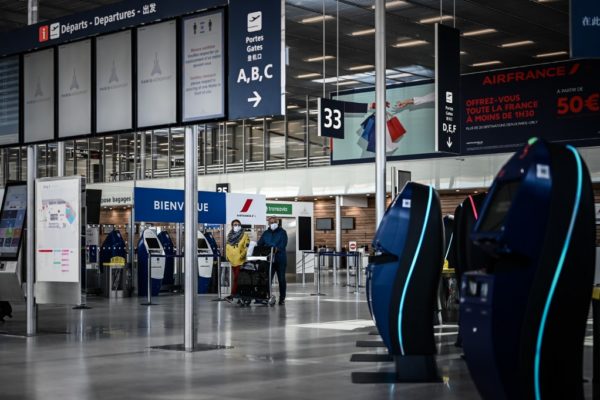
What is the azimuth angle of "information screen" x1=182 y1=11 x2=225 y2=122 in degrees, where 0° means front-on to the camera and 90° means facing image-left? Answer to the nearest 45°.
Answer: approximately 45°

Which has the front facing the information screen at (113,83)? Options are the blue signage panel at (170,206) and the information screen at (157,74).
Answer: the blue signage panel

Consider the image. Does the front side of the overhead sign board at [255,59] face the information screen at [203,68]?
no

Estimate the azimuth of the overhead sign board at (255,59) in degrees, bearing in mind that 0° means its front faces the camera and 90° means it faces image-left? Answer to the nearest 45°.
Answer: approximately 45°

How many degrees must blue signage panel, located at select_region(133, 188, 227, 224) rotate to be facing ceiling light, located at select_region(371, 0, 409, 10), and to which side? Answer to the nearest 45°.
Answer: approximately 90° to its left

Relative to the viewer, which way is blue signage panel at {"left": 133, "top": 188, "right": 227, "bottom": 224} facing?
toward the camera

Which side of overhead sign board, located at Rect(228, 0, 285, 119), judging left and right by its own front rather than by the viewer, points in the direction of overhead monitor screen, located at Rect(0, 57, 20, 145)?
right

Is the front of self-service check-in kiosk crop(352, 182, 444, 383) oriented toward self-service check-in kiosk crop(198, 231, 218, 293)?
no

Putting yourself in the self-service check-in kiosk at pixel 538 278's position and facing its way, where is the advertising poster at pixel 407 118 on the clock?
The advertising poster is roughly at 4 o'clock from the self-service check-in kiosk.

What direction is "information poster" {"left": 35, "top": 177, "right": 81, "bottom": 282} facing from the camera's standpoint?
toward the camera

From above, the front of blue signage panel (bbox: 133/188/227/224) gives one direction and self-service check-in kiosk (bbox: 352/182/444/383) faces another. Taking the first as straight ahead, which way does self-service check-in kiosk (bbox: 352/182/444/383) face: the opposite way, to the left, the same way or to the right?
to the right

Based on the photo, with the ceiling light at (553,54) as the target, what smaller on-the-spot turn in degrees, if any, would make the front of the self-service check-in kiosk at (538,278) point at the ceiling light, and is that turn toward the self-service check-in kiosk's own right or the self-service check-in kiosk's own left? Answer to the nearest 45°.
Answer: approximately 135° to the self-service check-in kiosk's own right

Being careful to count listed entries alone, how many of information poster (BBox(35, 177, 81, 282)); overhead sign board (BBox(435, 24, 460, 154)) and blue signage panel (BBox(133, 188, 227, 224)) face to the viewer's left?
0

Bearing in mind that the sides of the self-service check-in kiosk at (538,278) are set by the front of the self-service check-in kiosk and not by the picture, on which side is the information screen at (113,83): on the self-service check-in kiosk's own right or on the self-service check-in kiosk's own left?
on the self-service check-in kiosk's own right

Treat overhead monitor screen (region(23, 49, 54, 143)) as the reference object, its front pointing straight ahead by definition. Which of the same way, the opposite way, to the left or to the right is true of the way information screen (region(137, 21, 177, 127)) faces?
the same way

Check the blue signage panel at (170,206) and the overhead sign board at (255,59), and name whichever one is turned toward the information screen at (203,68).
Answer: the blue signage panel
